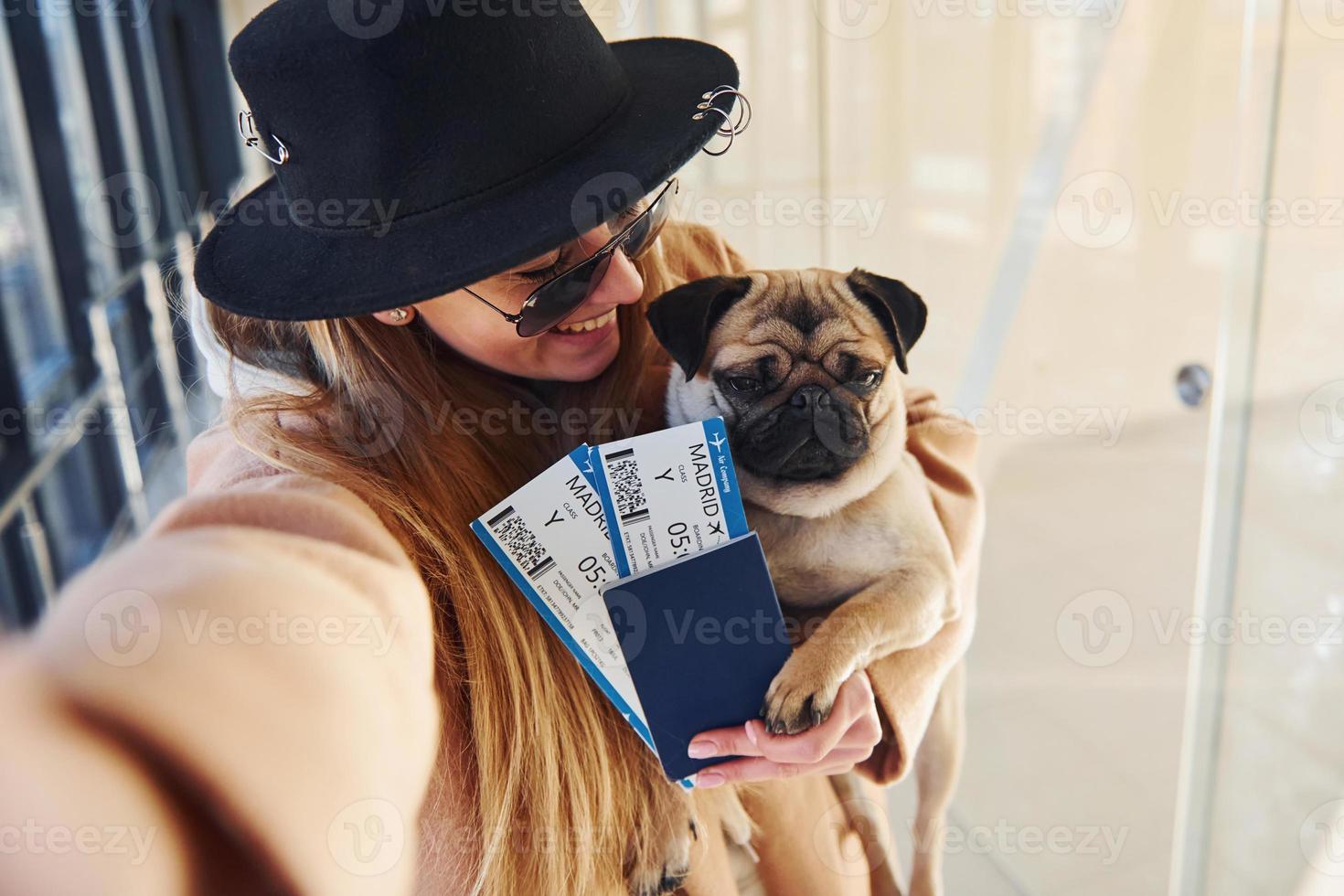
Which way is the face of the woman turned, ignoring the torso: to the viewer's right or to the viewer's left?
to the viewer's right

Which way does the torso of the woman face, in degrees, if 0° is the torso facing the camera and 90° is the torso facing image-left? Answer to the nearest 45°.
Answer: approximately 315°
